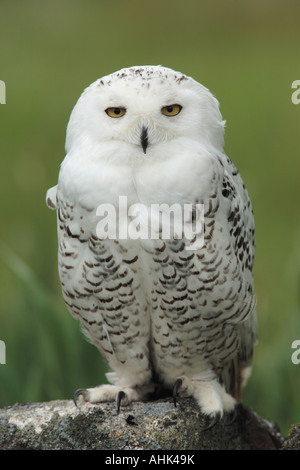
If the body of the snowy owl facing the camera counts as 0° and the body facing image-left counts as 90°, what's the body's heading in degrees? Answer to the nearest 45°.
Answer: approximately 0°
